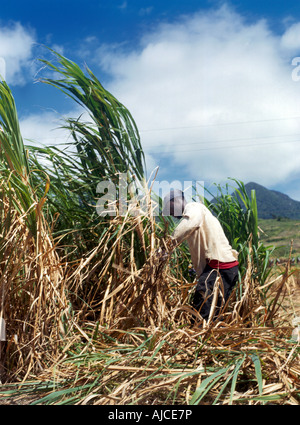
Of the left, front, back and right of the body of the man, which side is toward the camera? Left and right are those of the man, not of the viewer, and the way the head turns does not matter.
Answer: left
